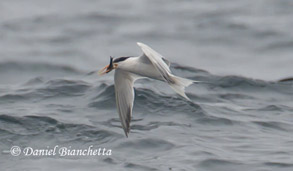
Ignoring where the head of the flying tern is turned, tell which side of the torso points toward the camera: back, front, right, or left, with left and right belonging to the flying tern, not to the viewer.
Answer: left
